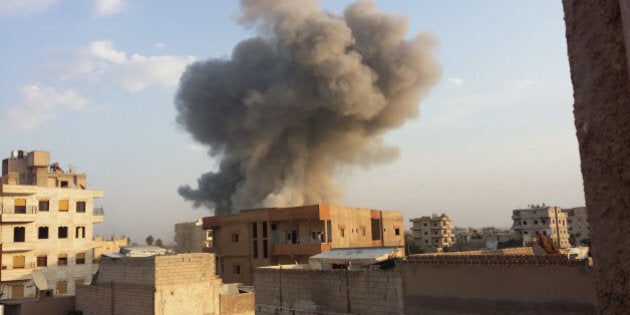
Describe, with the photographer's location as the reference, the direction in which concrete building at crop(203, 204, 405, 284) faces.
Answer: facing the viewer and to the left of the viewer

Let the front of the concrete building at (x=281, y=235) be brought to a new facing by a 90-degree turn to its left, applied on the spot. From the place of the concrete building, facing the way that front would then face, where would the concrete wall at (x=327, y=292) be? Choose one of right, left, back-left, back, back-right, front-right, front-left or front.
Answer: front-right

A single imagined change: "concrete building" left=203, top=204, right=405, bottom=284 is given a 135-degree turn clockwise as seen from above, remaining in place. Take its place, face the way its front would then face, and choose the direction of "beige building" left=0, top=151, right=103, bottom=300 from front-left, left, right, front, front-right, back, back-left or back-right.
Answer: left

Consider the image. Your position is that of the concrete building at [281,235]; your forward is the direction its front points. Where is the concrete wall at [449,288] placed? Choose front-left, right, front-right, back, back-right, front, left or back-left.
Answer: front-left

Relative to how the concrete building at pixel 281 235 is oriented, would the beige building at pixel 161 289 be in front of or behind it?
in front
